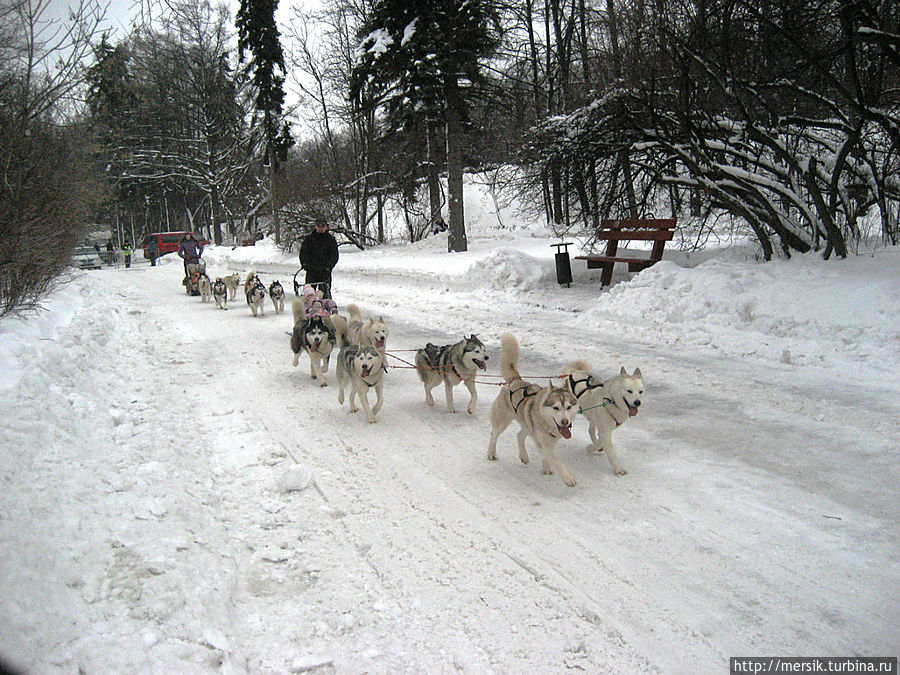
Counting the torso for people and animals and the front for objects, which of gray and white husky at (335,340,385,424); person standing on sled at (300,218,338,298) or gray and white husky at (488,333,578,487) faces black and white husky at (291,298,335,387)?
the person standing on sled

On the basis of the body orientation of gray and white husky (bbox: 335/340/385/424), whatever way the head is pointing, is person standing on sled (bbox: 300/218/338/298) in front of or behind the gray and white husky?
behind

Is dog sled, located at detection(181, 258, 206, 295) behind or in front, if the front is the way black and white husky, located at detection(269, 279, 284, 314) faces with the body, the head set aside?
behind

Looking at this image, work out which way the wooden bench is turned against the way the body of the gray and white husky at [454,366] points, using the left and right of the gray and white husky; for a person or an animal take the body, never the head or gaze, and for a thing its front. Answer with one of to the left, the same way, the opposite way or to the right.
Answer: to the right

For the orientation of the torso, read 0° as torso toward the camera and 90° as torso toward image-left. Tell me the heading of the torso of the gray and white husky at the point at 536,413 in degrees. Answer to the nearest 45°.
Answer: approximately 315°

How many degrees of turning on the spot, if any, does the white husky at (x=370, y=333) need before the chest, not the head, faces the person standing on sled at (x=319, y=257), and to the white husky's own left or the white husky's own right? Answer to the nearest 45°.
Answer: approximately 135° to the white husky's own left
